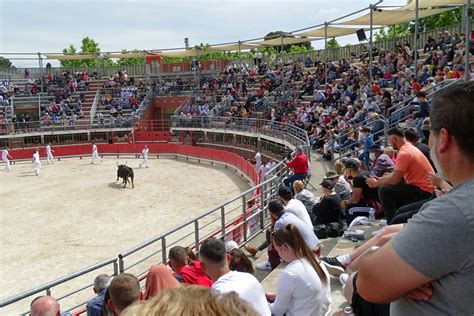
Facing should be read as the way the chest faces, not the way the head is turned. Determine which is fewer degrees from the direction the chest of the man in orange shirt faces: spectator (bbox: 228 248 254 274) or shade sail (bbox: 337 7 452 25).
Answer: the spectator

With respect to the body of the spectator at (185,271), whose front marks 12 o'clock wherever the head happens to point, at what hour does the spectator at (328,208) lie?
the spectator at (328,208) is roughly at 3 o'clock from the spectator at (185,271).

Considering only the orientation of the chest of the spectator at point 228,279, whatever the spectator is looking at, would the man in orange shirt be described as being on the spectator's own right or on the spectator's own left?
on the spectator's own right

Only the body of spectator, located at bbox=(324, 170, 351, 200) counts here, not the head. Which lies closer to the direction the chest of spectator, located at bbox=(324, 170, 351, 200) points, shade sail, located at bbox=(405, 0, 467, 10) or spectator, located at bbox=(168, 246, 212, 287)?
the spectator

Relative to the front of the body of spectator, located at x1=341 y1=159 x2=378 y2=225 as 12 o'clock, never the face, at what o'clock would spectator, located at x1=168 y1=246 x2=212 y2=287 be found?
spectator, located at x1=168 y1=246 x2=212 y2=287 is roughly at 10 o'clock from spectator, located at x1=341 y1=159 x2=378 y2=225.

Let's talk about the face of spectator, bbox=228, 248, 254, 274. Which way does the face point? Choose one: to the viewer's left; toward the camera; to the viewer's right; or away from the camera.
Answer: away from the camera

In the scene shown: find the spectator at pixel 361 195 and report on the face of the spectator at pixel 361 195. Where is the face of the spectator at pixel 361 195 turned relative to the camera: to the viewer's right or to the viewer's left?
to the viewer's left

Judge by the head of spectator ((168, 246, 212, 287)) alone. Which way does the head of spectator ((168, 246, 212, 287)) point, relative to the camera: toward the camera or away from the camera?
away from the camera

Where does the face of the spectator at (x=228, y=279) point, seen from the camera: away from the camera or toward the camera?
away from the camera

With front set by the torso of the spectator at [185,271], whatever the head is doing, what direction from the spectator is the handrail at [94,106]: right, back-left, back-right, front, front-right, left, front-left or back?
front-right

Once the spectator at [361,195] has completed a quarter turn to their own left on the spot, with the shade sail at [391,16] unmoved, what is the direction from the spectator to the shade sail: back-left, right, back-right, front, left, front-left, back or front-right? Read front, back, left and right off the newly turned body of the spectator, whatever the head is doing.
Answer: back

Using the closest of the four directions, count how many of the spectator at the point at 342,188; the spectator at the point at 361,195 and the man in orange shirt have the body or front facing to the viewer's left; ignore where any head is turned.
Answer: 3

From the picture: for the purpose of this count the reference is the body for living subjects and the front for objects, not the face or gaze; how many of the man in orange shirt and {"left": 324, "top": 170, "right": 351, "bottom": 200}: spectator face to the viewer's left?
2

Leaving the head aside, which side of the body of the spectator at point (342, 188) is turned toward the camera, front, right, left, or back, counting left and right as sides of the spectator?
left

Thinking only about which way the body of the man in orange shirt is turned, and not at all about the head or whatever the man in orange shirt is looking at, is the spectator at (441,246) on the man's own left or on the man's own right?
on the man's own left

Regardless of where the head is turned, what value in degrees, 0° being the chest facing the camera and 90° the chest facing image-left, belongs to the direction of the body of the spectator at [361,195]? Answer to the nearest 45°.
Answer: approximately 90°

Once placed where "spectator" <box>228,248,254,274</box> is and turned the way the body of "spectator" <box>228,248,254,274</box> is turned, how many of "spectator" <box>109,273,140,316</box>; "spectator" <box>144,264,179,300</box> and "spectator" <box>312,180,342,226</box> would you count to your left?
2

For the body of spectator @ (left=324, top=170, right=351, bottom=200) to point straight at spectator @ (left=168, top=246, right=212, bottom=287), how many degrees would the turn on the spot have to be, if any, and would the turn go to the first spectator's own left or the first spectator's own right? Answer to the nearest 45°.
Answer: approximately 45° to the first spectator's own left

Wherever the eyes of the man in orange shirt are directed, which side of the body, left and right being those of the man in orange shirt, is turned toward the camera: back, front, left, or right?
left

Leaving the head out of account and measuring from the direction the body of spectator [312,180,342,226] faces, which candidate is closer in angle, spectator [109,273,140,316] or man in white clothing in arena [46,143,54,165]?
the man in white clothing in arena
